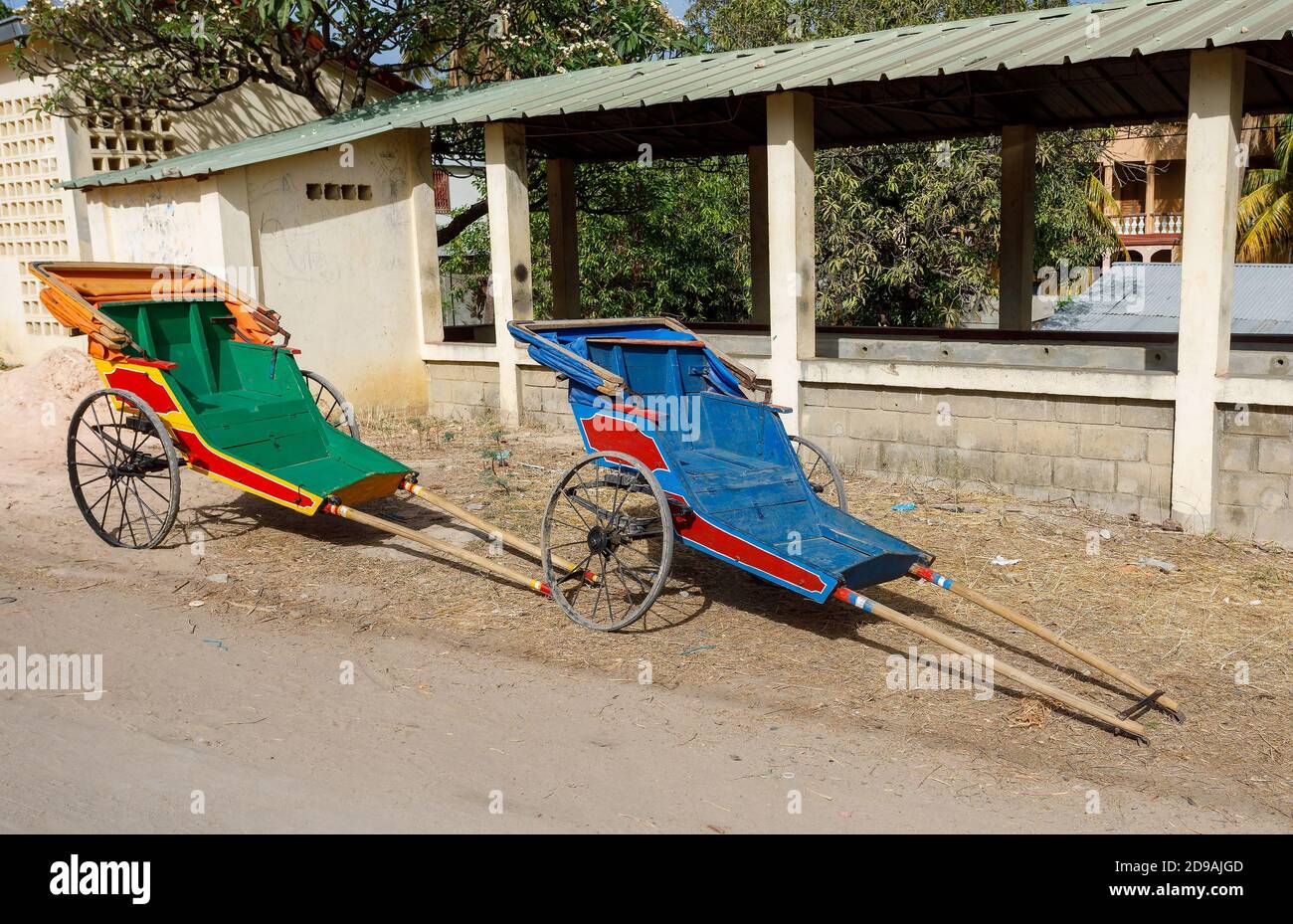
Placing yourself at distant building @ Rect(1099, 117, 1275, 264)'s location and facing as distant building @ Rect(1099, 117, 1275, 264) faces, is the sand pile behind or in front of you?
in front

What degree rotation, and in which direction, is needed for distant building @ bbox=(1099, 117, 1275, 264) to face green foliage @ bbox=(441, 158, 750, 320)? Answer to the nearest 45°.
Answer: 0° — it already faces it

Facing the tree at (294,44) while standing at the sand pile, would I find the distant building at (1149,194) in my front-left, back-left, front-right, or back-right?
front-right

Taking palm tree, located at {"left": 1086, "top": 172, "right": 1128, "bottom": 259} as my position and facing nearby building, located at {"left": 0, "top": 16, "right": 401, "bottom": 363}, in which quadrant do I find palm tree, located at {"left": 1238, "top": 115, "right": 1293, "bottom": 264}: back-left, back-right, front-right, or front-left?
back-left

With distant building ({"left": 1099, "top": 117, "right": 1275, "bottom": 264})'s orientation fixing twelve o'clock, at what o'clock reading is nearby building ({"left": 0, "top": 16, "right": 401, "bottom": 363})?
nearby building ({"left": 0, "top": 16, "right": 401, "bottom": 363}) is roughly at 1 o'clock from distant building ({"left": 1099, "top": 117, "right": 1275, "bottom": 264}).

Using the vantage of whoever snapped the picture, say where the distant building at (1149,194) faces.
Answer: facing the viewer

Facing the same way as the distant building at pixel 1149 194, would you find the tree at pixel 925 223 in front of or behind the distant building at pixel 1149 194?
in front

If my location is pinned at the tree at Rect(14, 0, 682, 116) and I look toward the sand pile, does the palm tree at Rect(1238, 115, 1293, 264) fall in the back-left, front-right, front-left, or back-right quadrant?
back-left
